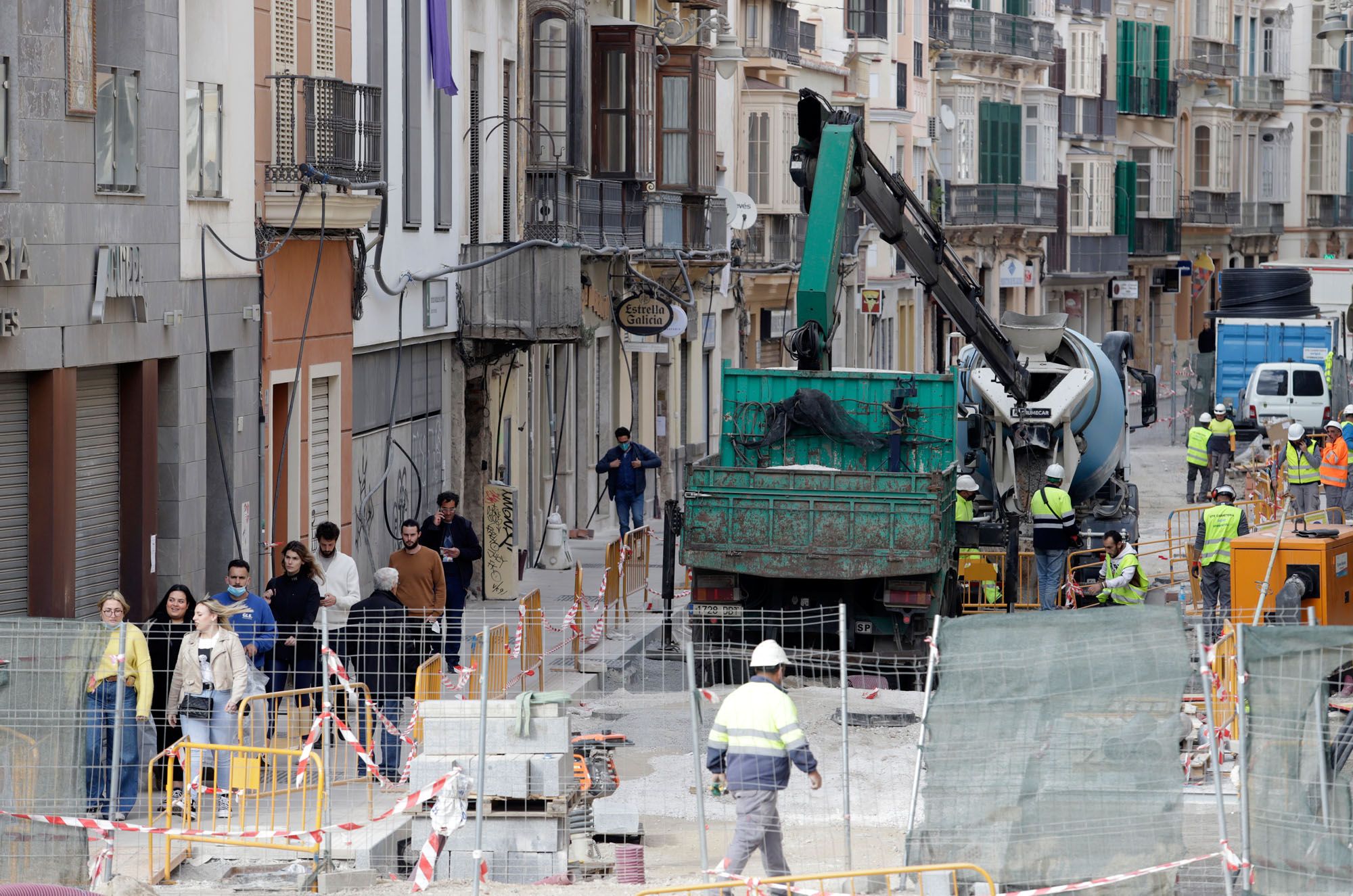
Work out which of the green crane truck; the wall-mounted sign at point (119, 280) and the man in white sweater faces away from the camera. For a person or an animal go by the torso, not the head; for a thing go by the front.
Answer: the green crane truck

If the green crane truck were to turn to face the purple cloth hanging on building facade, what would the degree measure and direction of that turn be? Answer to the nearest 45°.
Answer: approximately 45° to its left

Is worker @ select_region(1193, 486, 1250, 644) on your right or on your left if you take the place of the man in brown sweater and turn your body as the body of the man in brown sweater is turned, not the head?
on your left

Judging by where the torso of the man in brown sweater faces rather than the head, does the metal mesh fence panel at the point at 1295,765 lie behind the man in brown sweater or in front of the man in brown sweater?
in front

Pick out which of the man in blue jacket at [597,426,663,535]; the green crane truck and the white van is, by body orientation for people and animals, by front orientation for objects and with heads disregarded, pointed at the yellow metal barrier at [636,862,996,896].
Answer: the man in blue jacket

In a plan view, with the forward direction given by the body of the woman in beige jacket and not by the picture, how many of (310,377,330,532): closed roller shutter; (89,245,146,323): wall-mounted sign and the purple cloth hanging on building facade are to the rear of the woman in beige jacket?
3

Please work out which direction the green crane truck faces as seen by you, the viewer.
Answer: facing away from the viewer
